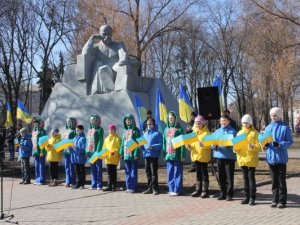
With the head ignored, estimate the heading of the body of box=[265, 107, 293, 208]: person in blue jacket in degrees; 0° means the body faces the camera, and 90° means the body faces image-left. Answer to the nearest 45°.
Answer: approximately 45°

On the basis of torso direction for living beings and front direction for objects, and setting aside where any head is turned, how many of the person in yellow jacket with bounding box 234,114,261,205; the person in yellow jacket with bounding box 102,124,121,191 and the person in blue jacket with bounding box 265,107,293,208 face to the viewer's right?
0

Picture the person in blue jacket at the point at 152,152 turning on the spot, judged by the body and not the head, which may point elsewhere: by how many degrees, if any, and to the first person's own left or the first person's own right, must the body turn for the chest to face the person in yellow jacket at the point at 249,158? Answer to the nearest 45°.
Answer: approximately 90° to the first person's own left

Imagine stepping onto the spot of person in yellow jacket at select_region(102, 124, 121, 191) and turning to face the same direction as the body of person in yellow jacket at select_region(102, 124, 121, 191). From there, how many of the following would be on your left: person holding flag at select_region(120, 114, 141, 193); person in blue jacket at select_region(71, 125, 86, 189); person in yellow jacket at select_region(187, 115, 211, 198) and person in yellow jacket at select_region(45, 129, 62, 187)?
2

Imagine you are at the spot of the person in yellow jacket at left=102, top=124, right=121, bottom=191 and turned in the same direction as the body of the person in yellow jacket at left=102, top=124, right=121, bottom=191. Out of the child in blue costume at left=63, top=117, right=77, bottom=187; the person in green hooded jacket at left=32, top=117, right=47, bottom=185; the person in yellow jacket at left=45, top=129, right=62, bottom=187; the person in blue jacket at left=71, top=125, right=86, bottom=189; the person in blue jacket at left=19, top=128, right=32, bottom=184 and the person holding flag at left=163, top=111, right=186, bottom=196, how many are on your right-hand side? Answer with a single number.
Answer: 5

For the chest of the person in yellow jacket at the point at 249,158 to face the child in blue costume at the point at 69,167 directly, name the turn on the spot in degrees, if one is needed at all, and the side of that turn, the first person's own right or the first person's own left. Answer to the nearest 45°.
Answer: approximately 90° to the first person's own right

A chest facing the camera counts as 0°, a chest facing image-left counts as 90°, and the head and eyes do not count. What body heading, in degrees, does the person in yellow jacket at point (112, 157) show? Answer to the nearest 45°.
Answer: approximately 45°

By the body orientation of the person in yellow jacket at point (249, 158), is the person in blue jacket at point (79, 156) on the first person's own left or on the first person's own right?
on the first person's own right

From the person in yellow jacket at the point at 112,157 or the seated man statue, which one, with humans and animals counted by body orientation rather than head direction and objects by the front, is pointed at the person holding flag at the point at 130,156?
the seated man statue

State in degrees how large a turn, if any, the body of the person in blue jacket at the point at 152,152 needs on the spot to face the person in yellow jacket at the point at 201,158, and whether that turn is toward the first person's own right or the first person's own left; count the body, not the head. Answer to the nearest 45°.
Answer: approximately 90° to the first person's own left

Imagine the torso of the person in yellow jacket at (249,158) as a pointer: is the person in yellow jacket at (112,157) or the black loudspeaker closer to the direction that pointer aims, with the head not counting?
the person in yellow jacket

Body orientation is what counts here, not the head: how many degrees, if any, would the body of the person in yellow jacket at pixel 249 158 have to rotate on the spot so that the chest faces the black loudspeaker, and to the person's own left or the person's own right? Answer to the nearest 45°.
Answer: approximately 135° to the person's own right

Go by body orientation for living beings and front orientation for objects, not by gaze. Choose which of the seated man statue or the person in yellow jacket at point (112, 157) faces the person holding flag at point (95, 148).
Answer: the seated man statue

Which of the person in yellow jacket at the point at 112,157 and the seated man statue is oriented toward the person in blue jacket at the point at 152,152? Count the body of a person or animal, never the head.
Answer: the seated man statue
